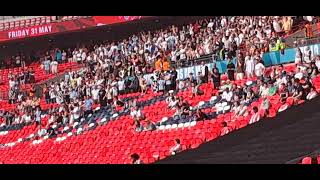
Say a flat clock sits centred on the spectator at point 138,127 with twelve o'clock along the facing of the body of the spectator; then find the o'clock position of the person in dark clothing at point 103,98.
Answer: The person in dark clothing is roughly at 5 o'clock from the spectator.

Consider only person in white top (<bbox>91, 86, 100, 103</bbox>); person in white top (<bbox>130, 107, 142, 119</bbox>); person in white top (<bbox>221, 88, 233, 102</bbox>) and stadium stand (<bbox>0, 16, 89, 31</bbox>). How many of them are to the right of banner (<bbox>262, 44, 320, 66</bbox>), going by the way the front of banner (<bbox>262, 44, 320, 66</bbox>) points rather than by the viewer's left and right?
4

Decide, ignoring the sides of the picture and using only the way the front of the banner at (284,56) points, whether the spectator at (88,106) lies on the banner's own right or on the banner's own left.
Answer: on the banner's own right

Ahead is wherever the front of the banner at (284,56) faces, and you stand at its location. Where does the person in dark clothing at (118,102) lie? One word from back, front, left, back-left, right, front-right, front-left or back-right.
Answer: right

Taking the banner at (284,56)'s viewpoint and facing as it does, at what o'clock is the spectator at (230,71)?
The spectator is roughly at 3 o'clock from the banner.

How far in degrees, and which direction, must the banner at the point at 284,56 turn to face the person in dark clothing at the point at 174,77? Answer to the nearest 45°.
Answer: approximately 90° to its right

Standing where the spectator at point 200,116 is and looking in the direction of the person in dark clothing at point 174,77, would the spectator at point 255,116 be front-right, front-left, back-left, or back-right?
back-right

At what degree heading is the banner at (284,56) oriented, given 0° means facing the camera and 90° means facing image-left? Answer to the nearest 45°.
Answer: approximately 0°

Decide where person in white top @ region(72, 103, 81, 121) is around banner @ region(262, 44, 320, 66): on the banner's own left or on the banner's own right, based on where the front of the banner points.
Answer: on the banner's own right

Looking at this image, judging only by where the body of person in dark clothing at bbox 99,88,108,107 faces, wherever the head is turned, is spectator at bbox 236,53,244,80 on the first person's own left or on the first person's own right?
on the first person's own left
